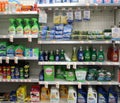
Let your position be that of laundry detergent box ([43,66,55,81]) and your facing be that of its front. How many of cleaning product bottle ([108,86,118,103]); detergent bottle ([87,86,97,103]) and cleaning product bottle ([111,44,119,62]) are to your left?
3

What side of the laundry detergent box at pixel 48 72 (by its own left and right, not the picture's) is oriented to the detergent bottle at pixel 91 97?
left

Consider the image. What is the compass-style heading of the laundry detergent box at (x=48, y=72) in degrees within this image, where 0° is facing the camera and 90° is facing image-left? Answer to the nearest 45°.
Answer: approximately 0°
